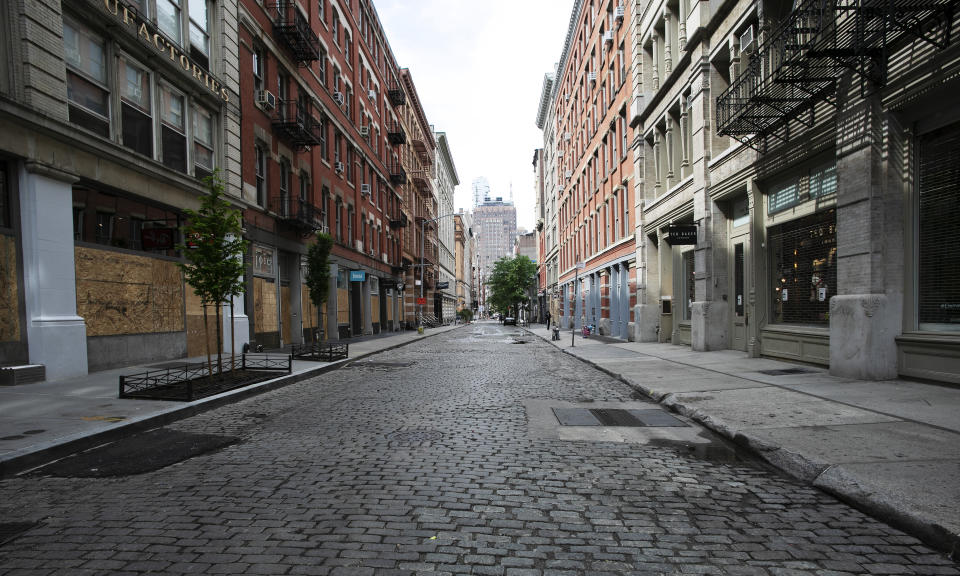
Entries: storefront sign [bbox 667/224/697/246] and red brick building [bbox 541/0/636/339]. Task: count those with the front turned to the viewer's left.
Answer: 1

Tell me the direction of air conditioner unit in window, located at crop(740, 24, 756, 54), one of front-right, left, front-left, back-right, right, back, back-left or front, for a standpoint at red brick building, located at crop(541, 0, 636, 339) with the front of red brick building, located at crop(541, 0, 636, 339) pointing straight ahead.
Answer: left

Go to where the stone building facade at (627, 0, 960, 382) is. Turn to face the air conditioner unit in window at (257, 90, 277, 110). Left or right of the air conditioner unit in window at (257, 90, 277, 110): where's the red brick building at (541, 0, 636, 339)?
right

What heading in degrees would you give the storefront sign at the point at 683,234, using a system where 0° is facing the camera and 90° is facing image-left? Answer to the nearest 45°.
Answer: approximately 0°

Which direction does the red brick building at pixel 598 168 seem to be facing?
to the viewer's left

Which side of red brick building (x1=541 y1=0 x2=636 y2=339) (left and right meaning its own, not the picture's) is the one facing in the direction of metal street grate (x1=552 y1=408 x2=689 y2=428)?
left

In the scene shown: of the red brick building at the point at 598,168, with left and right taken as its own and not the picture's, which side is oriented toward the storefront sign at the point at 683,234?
left

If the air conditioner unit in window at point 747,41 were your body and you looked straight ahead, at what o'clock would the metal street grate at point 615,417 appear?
The metal street grate is roughly at 11 o'clock from the air conditioner unit in window.

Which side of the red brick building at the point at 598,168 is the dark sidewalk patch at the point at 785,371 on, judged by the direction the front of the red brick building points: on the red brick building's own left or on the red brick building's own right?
on the red brick building's own left

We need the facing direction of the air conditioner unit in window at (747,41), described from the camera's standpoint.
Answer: facing the viewer and to the left of the viewer

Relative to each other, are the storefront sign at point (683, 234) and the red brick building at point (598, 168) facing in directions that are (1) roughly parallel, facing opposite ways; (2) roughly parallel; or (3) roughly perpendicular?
roughly perpendicular

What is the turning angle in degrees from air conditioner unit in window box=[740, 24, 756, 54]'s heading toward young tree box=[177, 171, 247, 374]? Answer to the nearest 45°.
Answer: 0° — it already faces it
